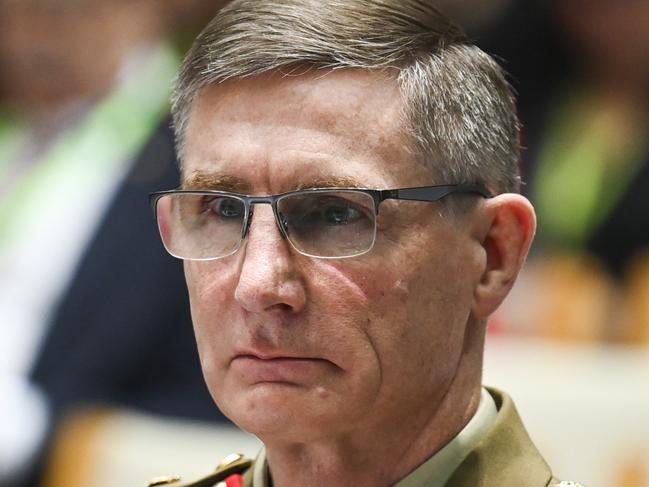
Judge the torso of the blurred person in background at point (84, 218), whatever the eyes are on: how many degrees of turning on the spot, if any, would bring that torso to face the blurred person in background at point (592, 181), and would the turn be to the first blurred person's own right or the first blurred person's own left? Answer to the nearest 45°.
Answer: approximately 135° to the first blurred person's own left

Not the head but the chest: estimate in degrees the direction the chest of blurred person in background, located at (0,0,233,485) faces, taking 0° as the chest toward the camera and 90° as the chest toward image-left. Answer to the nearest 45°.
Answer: approximately 45°
